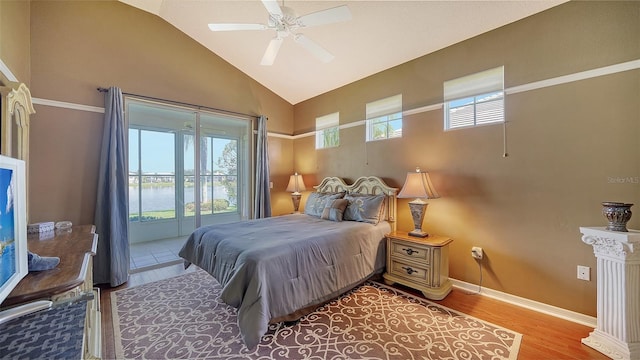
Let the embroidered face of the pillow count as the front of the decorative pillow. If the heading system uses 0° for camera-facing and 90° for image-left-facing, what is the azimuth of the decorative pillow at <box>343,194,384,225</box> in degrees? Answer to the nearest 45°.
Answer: approximately 45°

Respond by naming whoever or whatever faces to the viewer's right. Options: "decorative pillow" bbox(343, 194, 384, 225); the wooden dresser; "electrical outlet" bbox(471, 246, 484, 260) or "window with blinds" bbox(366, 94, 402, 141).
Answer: the wooden dresser

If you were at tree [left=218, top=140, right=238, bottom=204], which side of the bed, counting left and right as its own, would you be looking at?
right

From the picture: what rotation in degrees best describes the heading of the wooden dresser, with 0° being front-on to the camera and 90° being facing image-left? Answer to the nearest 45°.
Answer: approximately 270°

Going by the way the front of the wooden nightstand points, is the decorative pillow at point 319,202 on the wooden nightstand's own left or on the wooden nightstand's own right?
on the wooden nightstand's own right

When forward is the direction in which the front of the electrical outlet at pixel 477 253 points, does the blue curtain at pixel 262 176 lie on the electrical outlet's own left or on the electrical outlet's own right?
on the electrical outlet's own right
